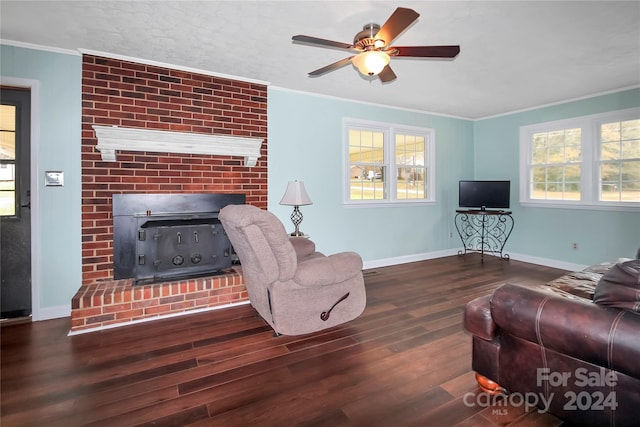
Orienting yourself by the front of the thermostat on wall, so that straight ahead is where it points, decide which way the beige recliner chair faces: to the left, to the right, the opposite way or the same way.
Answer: to the left

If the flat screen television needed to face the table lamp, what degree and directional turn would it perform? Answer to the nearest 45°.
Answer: approximately 45° to its right

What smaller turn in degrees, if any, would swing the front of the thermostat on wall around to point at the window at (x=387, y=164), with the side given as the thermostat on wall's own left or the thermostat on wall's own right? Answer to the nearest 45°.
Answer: approximately 90° to the thermostat on wall's own left

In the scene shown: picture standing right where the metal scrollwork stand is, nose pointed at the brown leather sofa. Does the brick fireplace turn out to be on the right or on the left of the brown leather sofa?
right

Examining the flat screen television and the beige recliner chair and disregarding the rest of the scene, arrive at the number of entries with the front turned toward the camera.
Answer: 1

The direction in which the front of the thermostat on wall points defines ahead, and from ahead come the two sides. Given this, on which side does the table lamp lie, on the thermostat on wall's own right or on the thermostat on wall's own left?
on the thermostat on wall's own left

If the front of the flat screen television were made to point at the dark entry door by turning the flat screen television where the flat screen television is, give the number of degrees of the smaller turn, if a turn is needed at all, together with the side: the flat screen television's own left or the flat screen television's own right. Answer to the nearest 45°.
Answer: approximately 45° to the flat screen television's own right

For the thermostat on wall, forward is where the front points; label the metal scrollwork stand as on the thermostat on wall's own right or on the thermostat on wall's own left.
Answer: on the thermostat on wall's own left
